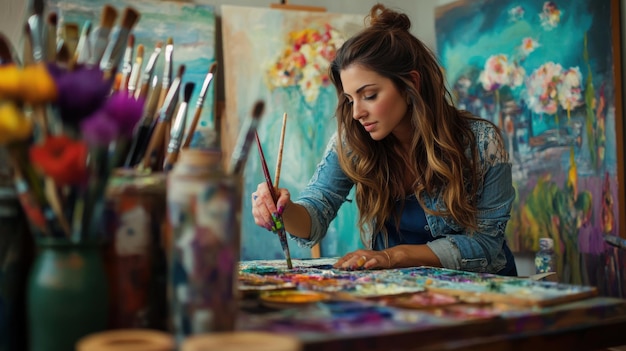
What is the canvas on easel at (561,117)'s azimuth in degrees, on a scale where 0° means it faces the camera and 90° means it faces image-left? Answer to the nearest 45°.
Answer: approximately 0°

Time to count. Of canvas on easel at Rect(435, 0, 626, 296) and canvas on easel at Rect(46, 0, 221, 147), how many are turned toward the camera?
2

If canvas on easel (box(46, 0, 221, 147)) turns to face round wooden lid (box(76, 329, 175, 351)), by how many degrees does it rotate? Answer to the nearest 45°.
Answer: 0° — it already faces it

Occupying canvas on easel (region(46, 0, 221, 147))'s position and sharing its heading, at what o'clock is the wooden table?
The wooden table is roughly at 12 o'clock from the canvas on easel.

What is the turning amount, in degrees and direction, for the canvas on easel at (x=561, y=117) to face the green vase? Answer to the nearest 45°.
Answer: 0° — it already faces it

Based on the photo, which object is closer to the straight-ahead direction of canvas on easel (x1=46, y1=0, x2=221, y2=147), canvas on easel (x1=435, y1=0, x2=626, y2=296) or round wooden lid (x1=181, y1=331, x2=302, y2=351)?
the round wooden lid

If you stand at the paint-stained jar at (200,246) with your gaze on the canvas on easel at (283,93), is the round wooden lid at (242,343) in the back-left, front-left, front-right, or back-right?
back-right

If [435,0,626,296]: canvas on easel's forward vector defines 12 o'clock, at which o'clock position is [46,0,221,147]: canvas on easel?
[46,0,221,147]: canvas on easel is roughly at 3 o'clock from [435,0,626,296]: canvas on easel.

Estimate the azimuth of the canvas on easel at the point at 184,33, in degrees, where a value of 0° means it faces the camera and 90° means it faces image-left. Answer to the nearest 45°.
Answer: approximately 0°

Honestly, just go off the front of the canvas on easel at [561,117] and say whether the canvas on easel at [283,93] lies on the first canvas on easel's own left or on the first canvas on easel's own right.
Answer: on the first canvas on easel's own right

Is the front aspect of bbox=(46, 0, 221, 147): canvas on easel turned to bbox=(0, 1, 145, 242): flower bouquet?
yes
